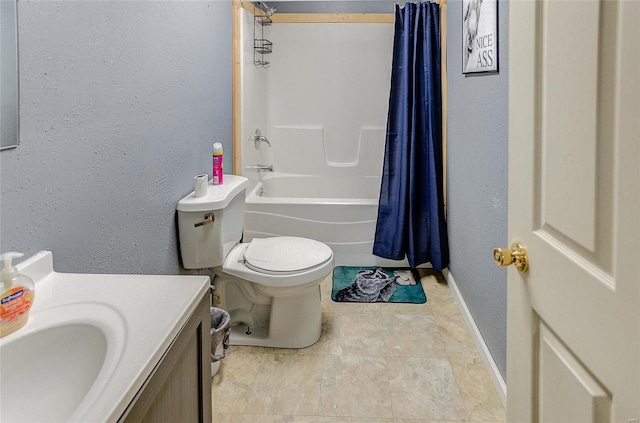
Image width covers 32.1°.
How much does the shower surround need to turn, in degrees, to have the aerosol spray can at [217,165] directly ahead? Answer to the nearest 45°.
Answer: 0° — it already faces it

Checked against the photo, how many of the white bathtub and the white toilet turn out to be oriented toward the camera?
1

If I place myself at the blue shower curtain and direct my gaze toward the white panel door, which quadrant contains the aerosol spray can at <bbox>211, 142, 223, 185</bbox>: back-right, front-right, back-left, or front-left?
front-right

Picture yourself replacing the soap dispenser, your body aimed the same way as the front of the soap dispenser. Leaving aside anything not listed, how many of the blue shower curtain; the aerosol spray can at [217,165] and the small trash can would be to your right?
0

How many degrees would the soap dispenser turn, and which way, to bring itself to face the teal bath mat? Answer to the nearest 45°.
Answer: approximately 90° to its left

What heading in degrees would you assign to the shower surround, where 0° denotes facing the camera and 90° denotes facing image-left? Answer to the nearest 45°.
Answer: approximately 0°

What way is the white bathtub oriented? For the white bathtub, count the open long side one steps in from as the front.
toward the camera

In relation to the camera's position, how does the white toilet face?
facing to the right of the viewer

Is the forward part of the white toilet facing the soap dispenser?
no

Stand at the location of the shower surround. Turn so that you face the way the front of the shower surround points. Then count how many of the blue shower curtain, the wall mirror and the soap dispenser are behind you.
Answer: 0

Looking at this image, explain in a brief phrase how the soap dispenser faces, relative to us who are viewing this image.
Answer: facing the viewer and to the right of the viewer

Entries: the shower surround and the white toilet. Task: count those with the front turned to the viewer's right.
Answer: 1
